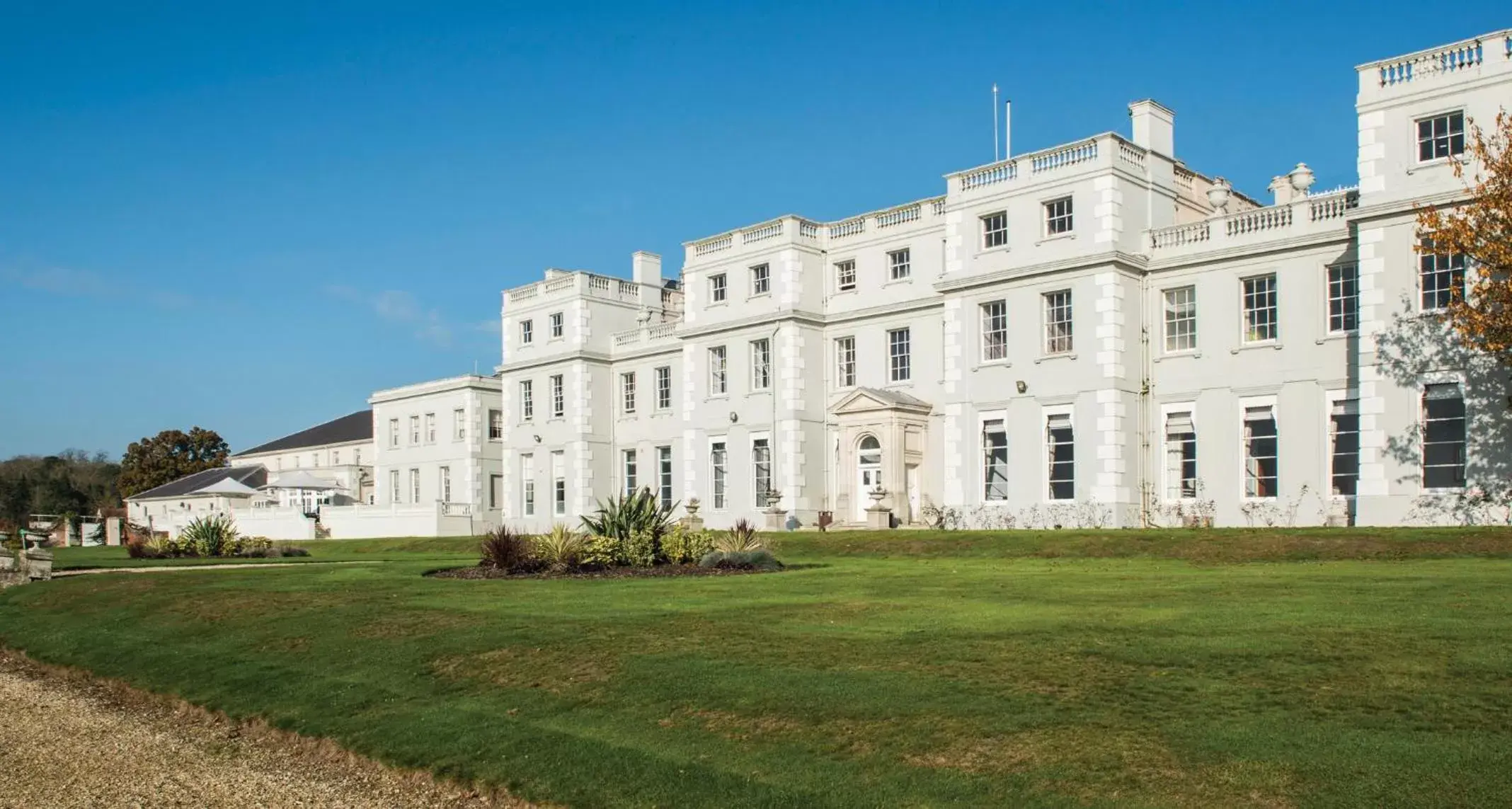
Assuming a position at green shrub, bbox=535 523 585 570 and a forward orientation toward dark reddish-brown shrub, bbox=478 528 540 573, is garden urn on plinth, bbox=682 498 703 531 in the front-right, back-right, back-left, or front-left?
back-right

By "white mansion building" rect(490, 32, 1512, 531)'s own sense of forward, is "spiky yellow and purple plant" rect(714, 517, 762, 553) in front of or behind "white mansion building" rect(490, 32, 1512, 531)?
in front

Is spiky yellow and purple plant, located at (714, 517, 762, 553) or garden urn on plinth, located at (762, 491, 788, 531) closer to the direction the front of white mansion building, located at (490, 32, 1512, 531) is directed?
the spiky yellow and purple plant

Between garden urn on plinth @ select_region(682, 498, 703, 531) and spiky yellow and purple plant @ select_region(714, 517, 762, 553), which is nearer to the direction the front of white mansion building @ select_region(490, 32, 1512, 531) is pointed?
the spiky yellow and purple plant

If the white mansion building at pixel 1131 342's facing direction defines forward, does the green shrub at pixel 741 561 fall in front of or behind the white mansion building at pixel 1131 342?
in front

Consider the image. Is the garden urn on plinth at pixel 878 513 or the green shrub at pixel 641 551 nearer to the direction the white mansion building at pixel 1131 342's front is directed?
the green shrub

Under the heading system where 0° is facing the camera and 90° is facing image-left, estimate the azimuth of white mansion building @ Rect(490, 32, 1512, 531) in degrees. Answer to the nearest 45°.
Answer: approximately 45°

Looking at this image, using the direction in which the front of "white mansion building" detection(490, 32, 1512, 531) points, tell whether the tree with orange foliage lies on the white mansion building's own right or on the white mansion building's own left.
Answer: on the white mansion building's own left

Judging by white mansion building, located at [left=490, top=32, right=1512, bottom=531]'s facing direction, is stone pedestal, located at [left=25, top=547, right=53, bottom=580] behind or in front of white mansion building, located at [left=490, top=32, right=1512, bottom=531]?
in front

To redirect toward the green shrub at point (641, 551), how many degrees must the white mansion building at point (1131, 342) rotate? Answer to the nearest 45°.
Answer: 0° — it already faces it

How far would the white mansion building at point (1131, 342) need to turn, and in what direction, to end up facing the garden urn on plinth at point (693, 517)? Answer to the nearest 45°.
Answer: approximately 90° to its right
